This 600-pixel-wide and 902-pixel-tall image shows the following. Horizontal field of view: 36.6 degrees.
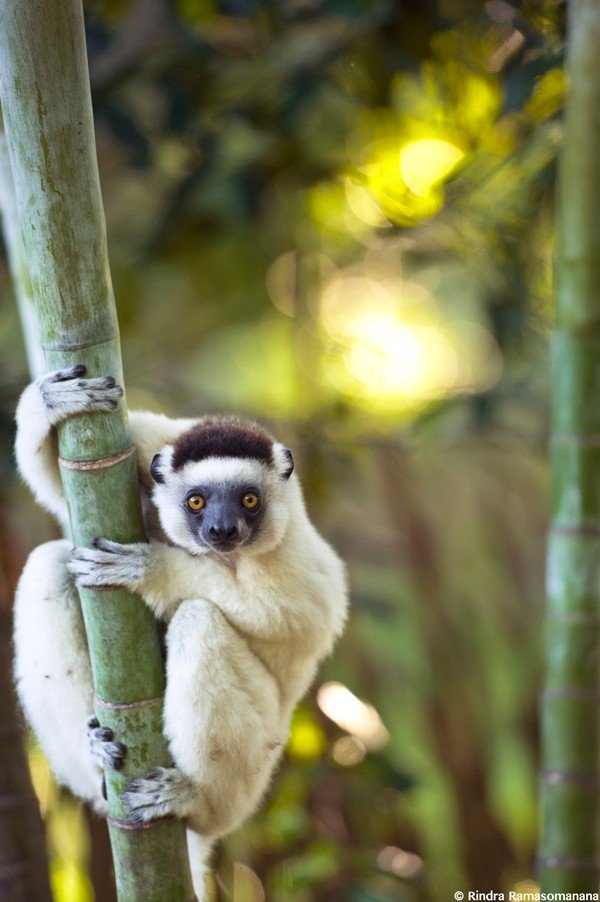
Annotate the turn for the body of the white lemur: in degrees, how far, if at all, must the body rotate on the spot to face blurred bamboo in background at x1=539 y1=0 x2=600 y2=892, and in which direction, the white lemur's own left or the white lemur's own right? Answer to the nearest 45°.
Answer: approximately 135° to the white lemur's own left

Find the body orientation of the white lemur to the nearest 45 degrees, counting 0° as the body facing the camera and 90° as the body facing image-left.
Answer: approximately 45°
